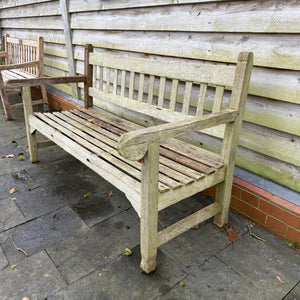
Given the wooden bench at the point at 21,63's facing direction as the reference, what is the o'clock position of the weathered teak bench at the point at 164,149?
The weathered teak bench is roughly at 10 o'clock from the wooden bench.

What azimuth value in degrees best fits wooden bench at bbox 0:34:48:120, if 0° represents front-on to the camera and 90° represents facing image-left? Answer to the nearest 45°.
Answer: approximately 45°

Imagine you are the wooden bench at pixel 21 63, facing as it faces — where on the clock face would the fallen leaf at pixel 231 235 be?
The fallen leaf is roughly at 10 o'clock from the wooden bench.

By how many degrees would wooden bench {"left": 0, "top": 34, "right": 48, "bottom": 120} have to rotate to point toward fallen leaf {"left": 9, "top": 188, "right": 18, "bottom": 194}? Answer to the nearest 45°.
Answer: approximately 45° to its left

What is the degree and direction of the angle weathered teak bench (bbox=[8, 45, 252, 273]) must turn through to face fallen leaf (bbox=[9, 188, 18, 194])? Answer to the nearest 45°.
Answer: approximately 90° to its right

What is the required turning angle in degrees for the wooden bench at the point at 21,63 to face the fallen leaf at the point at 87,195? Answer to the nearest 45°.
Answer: approximately 45° to its left
